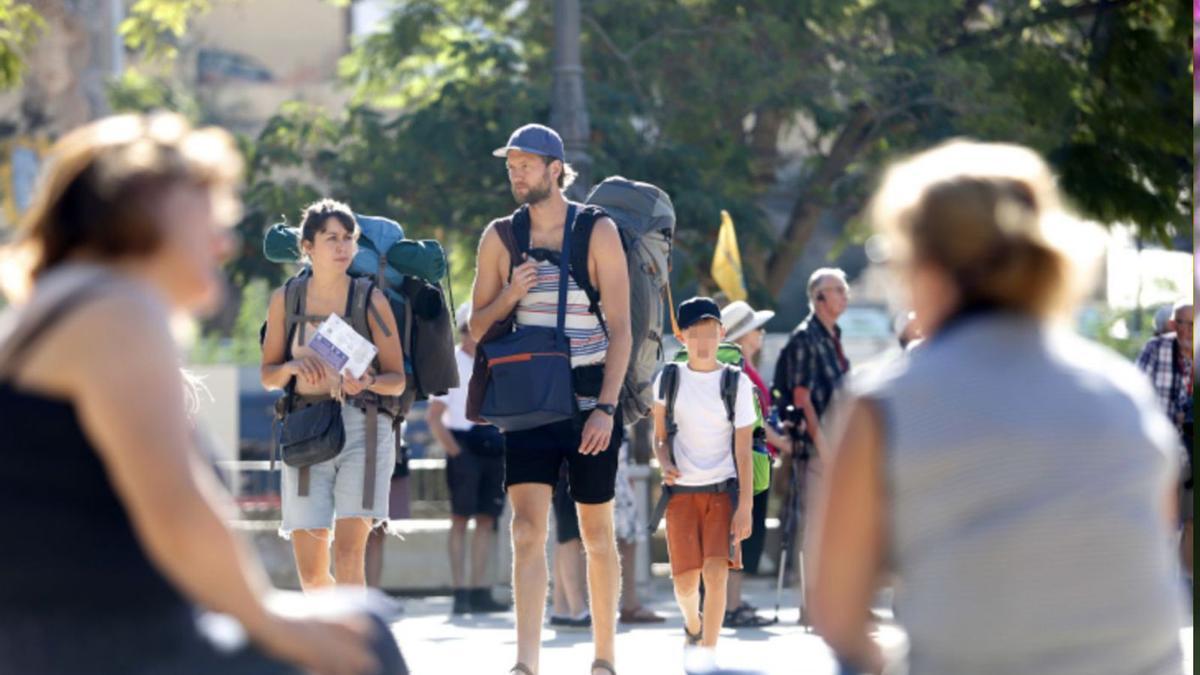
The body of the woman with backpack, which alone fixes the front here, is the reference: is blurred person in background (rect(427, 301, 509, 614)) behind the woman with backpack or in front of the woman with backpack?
behind

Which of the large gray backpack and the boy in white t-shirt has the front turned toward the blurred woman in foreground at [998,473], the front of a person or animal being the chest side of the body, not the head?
the boy in white t-shirt

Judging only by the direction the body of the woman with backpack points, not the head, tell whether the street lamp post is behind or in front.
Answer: behind

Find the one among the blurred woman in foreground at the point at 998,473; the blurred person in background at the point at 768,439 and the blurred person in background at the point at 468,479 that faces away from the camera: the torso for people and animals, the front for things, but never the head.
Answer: the blurred woman in foreground

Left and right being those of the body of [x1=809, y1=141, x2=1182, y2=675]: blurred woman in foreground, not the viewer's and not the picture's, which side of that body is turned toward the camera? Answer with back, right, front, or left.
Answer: back

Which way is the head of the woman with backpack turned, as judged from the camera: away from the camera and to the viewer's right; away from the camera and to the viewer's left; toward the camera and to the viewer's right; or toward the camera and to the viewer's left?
toward the camera and to the viewer's right
